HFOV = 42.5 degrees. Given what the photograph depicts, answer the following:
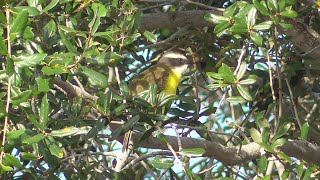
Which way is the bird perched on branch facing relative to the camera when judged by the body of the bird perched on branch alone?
to the viewer's right

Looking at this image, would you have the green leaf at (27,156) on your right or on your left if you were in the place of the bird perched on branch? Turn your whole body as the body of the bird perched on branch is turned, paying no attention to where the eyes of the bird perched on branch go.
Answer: on your right

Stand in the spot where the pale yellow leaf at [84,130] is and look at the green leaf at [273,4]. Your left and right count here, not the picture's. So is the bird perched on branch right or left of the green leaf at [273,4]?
left

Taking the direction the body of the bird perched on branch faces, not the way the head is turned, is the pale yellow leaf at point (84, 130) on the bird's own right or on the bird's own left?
on the bird's own right
